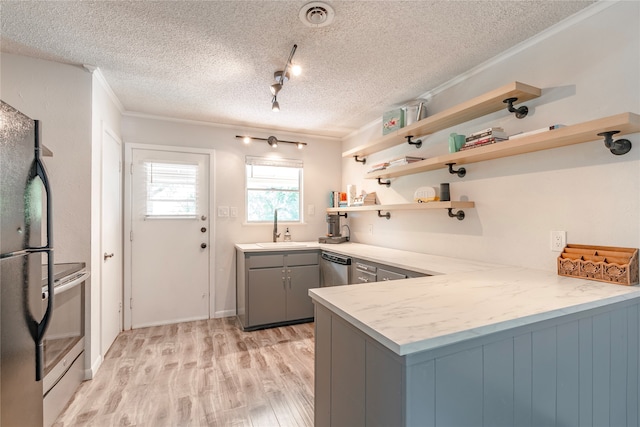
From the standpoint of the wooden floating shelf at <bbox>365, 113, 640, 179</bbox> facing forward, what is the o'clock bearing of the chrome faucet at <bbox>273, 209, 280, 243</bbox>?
The chrome faucet is roughly at 2 o'clock from the wooden floating shelf.

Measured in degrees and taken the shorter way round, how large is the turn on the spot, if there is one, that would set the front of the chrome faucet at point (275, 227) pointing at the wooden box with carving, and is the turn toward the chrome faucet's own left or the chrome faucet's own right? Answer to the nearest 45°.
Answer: approximately 45° to the chrome faucet's own left

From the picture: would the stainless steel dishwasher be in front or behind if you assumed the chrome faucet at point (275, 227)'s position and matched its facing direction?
in front

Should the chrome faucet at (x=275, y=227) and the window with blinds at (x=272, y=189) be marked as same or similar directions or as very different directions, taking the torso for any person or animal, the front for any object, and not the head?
same or similar directions

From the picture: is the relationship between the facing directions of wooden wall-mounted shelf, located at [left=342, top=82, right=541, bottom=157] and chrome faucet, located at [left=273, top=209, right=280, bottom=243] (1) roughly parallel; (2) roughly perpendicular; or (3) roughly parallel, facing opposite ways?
roughly perpendicular

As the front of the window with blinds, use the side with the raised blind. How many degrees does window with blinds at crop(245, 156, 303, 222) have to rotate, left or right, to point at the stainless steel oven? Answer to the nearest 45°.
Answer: approximately 45° to its right

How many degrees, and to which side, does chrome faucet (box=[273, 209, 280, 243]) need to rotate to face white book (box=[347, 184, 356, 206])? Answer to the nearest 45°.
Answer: approximately 90° to its left

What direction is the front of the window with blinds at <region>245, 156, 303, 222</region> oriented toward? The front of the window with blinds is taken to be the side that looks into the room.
toward the camera

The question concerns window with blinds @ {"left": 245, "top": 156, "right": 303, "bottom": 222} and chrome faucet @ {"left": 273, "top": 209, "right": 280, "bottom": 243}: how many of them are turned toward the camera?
2

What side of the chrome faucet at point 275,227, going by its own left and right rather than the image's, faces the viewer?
front

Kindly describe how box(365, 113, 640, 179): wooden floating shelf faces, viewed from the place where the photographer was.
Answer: facing the viewer and to the left of the viewer

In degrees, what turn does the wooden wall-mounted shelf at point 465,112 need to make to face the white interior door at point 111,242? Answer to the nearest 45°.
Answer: approximately 45° to its right

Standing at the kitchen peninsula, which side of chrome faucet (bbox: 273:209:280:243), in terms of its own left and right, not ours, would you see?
front

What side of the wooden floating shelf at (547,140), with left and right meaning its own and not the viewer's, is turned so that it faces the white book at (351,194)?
right

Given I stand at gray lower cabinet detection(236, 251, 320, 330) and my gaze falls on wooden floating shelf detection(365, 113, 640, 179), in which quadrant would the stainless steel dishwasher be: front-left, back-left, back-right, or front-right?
front-left

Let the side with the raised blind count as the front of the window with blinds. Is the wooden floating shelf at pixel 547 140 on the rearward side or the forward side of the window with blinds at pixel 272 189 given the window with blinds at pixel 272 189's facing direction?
on the forward side
